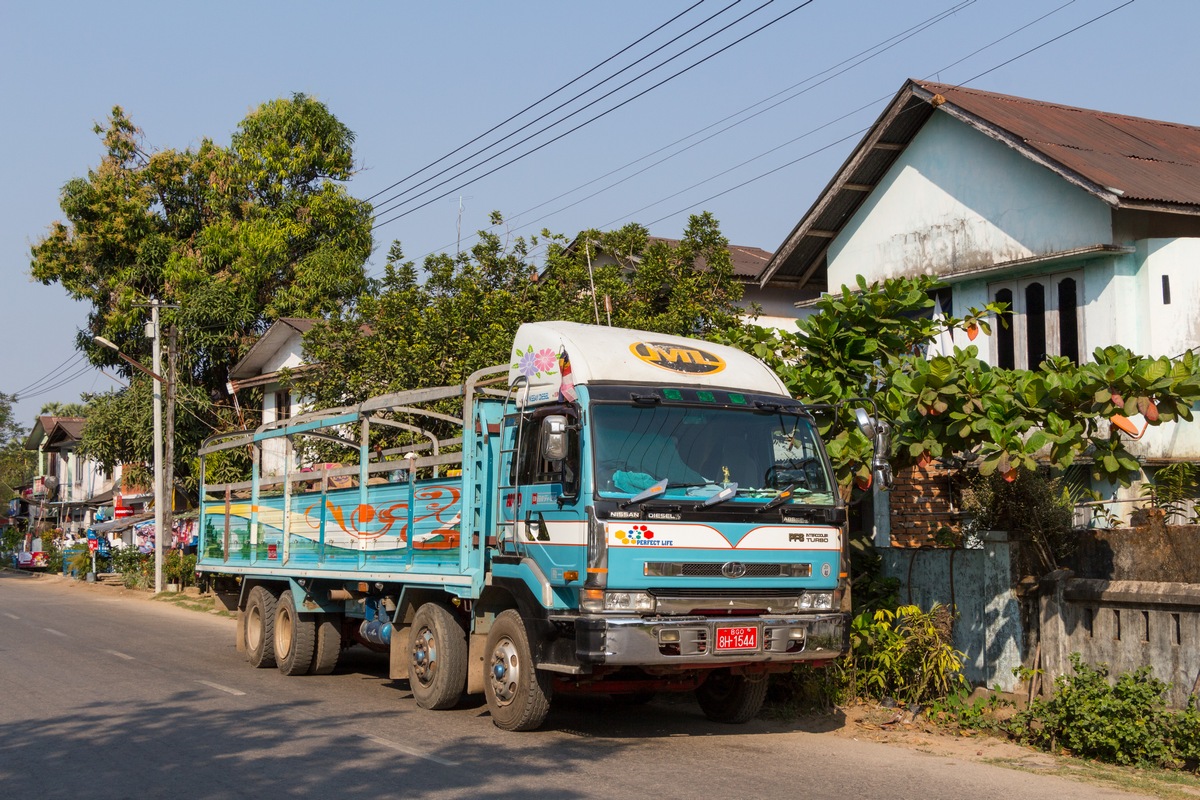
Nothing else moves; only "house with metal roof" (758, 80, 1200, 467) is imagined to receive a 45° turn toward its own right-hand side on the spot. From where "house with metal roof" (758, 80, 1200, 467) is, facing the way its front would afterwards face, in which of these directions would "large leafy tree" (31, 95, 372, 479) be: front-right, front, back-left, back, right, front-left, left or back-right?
front-right

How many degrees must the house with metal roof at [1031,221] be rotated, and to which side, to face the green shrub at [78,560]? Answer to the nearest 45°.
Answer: approximately 90° to its right

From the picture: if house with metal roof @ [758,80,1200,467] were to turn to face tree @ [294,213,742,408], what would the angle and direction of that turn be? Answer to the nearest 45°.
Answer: approximately 45° to its right

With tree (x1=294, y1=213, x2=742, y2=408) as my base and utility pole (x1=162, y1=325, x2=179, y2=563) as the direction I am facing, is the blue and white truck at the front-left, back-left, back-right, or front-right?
back-left

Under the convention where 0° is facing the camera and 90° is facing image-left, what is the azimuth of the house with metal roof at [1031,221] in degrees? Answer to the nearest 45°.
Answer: approximately 45°

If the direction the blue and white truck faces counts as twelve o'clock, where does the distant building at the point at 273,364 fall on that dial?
The distant building is roughly at 7 o'clock from the blue and white truck.

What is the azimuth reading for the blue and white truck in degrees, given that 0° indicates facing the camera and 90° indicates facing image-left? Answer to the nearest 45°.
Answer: approximately 315°

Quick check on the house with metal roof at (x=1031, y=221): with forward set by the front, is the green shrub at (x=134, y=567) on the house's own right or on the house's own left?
on the house's own right

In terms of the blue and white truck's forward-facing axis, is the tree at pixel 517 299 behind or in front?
behind

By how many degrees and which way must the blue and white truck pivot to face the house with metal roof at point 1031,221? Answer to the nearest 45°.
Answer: approximately 90° to its left
